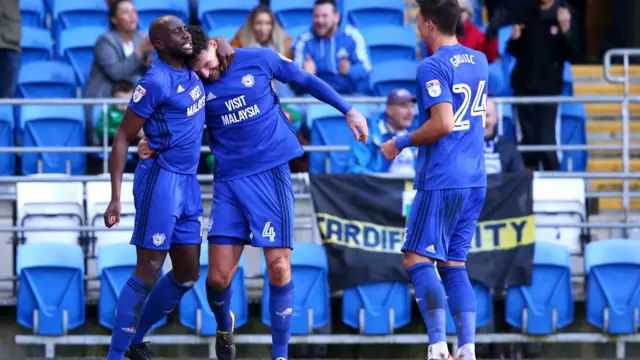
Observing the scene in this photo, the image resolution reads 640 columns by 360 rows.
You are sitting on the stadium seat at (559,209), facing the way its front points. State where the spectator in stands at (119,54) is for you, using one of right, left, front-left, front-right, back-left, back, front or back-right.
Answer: right

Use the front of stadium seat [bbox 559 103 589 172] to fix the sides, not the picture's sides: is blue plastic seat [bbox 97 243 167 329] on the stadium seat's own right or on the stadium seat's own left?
on the stadium seat's own right

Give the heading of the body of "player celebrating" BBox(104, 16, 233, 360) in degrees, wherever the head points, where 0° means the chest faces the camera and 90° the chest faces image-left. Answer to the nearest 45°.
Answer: approximately 315°

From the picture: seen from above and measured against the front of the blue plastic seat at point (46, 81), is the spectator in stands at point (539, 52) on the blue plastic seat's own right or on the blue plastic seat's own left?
on the blue plastic seat's own left

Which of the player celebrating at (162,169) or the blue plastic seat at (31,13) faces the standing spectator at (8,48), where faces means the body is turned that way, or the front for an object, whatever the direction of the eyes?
the blue plastic seat

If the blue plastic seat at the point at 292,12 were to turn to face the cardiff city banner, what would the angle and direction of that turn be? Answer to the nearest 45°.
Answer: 0° — it already faces it

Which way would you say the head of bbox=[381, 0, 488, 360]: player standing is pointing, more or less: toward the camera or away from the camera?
away from the camera

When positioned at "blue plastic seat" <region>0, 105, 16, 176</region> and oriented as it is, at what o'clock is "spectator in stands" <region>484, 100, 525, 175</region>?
The spectator in stands is roughly at 10 o'clock from the blue plastic seat.

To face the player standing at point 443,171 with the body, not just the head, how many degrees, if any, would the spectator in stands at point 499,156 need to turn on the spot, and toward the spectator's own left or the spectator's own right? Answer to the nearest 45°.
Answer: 0° — they already face them
